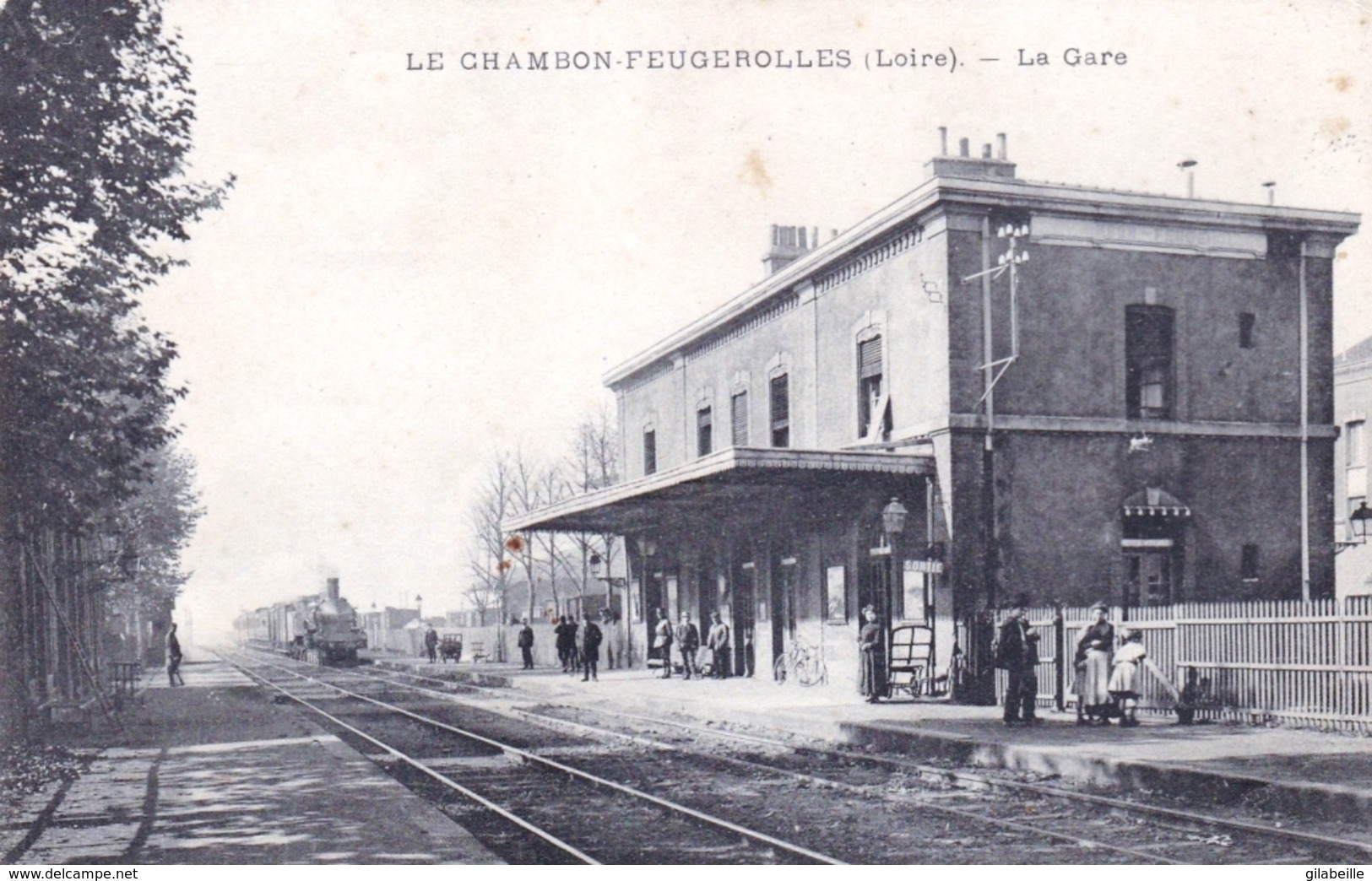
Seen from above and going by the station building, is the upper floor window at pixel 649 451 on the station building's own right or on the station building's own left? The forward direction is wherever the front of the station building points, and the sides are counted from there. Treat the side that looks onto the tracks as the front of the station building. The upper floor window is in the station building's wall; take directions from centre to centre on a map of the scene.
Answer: on the station building's own right

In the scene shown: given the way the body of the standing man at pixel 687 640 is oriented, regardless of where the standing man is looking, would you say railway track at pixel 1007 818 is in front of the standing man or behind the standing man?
in front

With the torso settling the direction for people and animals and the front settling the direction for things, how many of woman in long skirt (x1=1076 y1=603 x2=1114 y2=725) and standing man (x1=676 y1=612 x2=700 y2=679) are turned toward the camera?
2

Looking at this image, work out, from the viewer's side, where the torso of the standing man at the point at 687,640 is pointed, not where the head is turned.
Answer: toward the camera

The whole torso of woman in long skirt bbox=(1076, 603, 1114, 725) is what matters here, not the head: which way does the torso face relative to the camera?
toward the camera

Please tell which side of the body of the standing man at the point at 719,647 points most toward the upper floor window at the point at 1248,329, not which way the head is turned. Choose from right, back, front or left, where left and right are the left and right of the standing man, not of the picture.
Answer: left

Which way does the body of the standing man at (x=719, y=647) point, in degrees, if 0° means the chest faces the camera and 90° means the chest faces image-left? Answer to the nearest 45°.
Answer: approximately 45°
